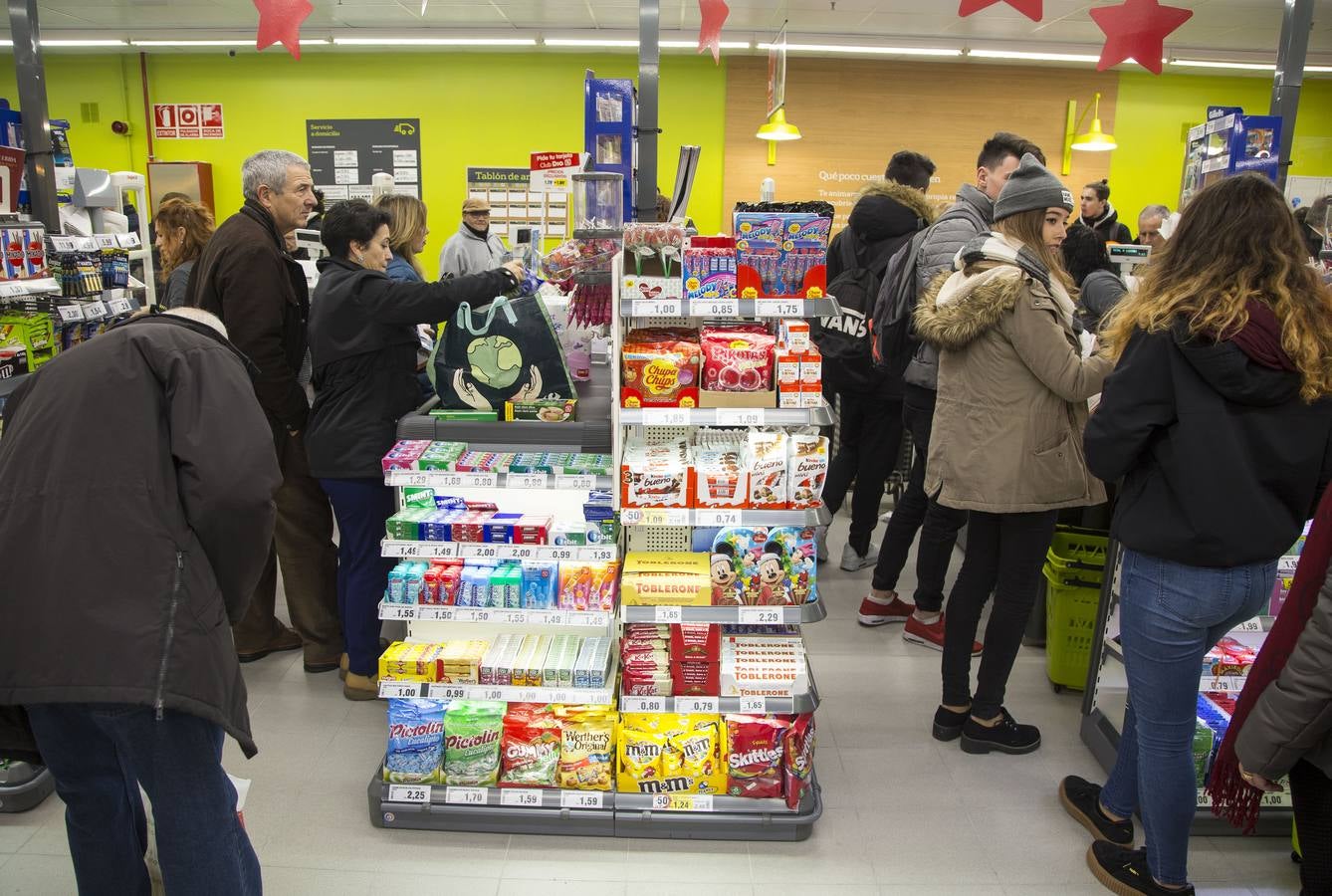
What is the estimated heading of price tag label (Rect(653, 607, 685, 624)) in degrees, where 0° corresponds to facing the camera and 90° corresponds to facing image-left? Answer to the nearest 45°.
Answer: approximately 0°

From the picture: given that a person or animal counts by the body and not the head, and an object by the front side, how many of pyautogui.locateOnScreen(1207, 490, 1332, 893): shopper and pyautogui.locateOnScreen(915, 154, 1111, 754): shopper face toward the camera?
0

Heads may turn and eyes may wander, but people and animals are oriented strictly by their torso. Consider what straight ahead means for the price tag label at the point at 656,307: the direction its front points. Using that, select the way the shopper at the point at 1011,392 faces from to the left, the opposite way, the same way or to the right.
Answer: to the left

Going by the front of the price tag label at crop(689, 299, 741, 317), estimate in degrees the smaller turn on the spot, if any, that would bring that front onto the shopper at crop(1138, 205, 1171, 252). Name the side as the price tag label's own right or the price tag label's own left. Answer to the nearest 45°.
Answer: approximately 135° to the price tag label's own left

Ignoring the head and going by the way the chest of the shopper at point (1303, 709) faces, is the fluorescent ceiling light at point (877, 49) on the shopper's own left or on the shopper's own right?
on the shopper's own right

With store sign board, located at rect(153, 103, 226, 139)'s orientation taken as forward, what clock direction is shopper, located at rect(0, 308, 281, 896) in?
The shopper is roughly at 12 o'clock from the store sign board.

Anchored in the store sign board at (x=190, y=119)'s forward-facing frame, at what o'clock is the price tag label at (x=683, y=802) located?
The price tag label is roughly at 12 o'clock from the store sign board.

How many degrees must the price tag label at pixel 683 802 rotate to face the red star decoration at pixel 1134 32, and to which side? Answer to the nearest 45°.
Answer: approximately 135° to its left

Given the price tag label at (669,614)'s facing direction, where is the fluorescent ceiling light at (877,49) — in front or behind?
behind

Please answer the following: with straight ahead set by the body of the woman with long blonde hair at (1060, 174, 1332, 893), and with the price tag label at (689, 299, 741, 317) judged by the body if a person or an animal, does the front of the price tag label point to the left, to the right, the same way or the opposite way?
the opposite way

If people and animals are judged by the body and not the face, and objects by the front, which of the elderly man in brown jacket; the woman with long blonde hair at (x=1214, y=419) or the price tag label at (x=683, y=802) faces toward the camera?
the price tag label

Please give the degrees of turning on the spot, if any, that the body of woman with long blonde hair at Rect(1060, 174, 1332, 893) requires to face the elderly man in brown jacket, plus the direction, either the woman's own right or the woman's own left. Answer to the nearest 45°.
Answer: approximately 45° to the woman's own left

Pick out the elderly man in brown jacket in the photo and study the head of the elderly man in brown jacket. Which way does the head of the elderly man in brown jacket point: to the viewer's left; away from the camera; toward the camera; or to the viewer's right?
to the viewer's right

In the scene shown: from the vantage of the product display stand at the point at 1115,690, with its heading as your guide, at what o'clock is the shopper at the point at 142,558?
The shopper is roughly at 1 o'clock from the product display stand.
